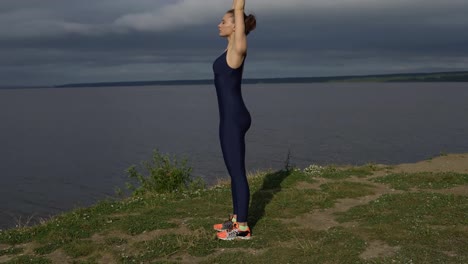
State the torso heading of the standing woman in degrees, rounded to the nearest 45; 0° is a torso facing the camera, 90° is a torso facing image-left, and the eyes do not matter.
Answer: approximately 90°

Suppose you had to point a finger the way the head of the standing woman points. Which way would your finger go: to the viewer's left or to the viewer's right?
to the viewer's left
